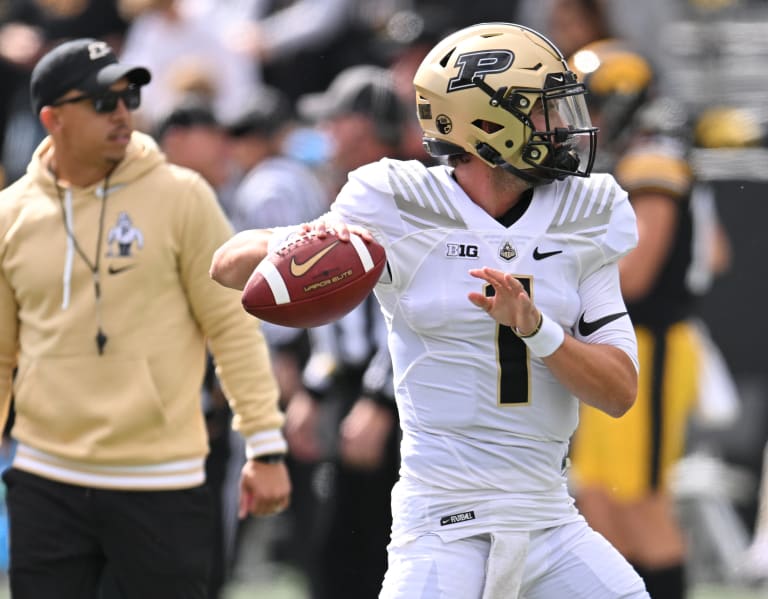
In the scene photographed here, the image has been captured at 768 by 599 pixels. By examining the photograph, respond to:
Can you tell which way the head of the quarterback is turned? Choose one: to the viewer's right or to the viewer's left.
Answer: to the viewer's right

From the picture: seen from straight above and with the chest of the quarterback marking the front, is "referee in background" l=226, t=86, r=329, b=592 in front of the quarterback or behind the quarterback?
behind

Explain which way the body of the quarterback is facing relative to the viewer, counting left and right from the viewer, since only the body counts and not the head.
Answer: facing the viewer

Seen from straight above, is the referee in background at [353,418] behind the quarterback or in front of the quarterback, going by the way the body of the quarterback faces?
behind
